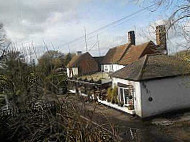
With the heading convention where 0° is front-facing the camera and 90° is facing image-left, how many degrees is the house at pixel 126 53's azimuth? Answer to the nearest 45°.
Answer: approximately 45°

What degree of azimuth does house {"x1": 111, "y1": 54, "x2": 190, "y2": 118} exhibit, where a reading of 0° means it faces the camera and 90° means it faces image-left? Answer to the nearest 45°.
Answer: approximately 45°

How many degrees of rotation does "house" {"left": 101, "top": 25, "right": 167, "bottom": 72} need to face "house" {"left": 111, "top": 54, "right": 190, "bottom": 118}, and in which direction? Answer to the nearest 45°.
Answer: approximately 45° to its left

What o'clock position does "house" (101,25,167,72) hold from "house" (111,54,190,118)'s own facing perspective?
"house" (101,25,167,72) is roughly at 4 o'clock from "house" (111,54,190,118).

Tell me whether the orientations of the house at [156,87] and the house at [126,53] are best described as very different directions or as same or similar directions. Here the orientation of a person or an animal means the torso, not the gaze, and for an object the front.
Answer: same or similar directions

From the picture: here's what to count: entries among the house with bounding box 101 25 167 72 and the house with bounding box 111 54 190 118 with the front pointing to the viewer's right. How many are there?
0
